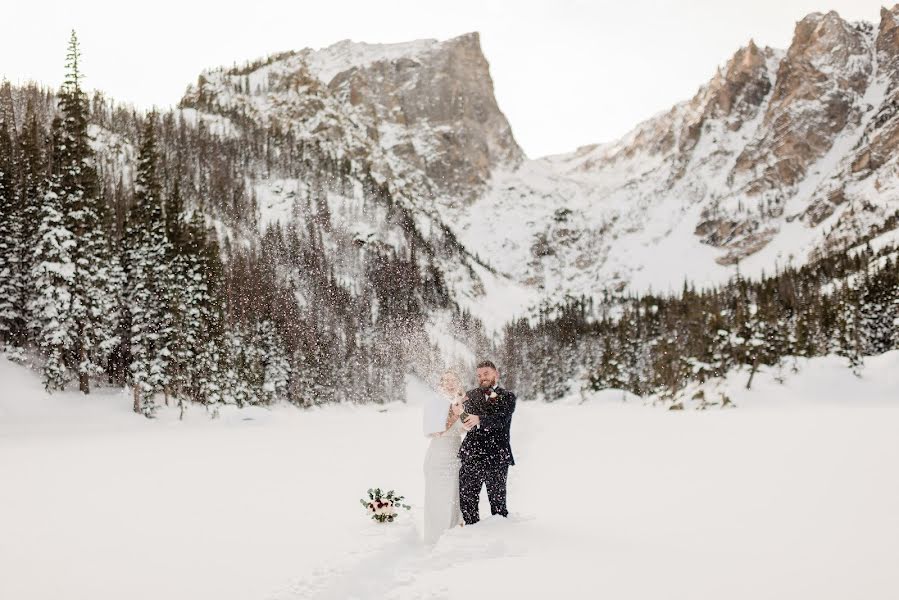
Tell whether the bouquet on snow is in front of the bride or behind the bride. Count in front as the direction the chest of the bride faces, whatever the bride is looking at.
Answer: behind

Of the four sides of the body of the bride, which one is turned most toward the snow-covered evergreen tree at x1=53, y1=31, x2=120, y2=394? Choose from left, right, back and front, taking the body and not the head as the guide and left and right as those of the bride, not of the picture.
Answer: back

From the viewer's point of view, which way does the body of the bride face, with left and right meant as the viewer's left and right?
facing the viewer and to the right of the viewer

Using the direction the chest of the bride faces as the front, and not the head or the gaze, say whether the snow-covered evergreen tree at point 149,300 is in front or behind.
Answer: behind

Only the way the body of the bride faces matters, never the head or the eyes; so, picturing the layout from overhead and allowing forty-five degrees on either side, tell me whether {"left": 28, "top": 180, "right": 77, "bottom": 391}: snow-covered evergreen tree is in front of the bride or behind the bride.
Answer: behind
